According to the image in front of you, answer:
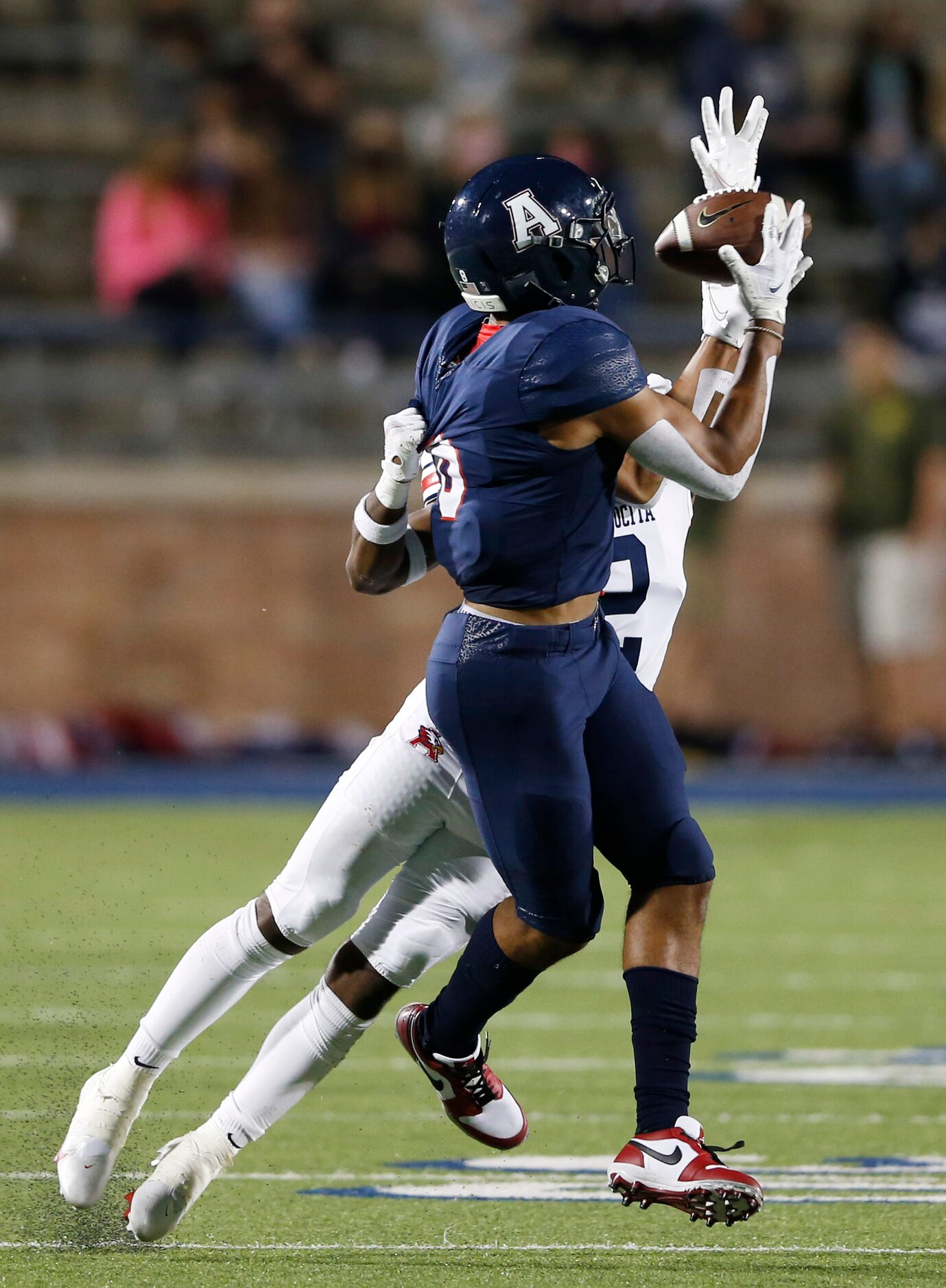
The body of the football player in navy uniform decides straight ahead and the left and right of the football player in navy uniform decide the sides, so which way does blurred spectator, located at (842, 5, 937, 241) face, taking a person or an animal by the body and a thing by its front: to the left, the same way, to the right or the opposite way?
to the right

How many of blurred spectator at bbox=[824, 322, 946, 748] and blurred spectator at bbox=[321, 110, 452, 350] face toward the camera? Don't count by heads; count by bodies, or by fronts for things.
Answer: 2

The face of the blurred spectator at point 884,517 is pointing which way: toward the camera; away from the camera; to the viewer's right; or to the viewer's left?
toward the camera

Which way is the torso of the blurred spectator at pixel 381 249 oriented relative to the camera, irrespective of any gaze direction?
toward the camera

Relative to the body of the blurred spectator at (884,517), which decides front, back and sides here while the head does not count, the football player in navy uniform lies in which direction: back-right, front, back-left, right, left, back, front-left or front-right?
front

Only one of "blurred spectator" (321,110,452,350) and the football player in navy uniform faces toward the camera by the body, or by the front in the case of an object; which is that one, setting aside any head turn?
the blurred spectator

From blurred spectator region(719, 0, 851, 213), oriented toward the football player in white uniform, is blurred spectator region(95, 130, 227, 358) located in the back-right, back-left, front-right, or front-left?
front-right

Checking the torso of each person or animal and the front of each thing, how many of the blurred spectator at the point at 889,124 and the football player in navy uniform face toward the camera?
1

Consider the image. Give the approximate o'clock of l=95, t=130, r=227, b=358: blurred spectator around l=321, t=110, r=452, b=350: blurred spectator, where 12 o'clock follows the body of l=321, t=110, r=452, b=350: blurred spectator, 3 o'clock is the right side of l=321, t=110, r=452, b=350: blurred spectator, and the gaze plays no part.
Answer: l=95, t=130, r=227, b=358: blurred spectator is roughly at 3 o'clock from l=321, t=110, r=452, b=350: blurred spectator.

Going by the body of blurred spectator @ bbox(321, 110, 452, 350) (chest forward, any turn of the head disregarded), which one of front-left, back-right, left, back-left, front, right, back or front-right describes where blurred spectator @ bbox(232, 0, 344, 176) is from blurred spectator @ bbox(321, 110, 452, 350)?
back-right

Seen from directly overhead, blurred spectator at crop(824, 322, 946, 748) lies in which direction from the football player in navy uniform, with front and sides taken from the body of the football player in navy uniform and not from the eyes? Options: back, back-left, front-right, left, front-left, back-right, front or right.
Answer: left

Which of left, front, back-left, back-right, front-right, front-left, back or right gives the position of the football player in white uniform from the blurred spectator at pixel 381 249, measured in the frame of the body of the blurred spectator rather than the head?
front

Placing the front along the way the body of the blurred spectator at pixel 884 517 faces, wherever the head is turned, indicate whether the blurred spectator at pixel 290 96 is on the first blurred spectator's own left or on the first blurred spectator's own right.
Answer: on the first blurred spectator's own right

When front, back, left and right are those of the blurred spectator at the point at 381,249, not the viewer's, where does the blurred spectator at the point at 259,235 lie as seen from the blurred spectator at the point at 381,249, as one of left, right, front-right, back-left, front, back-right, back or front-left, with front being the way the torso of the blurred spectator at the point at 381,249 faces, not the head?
right

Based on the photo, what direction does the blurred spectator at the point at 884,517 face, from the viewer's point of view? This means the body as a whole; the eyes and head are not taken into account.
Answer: toward the camera

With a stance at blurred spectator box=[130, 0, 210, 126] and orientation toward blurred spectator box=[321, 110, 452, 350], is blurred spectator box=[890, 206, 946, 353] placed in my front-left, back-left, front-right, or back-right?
front-left

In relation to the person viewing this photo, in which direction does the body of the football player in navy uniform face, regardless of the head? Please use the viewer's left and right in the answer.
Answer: facing to the right of the viewer

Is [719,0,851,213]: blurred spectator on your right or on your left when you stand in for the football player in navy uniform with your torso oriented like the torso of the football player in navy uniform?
on your left

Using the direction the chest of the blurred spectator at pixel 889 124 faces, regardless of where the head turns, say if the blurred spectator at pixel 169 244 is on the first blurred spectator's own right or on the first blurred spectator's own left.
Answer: on the first blurred spectator's own right
